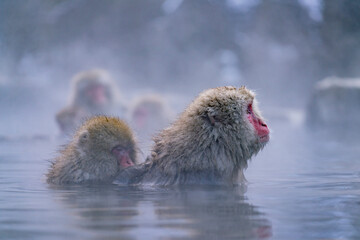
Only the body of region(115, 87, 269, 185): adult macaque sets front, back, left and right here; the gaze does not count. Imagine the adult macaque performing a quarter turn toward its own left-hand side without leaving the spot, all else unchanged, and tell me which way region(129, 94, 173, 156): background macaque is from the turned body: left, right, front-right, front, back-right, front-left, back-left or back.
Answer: front

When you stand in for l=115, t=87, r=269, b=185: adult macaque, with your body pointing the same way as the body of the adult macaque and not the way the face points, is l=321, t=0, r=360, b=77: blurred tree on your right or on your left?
on your left

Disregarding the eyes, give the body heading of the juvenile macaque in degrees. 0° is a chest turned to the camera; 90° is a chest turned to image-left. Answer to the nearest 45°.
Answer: approximately 270°

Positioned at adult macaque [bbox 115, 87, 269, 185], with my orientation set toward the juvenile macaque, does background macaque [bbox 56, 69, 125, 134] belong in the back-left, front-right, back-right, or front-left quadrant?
front-right

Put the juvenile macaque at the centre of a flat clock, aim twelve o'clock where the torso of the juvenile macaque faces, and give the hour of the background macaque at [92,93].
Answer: The background macaque is roughly at 9 o'clock from the juvenile macaque.

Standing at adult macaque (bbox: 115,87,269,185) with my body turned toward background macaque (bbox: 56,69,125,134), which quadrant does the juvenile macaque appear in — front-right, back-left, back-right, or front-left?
front-left

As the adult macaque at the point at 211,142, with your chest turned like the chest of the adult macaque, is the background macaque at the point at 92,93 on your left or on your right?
on your left

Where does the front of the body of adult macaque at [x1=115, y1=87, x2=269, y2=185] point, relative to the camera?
to the viewer's right

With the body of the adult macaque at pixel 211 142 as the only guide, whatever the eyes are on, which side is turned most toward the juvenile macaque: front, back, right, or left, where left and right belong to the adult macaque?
back

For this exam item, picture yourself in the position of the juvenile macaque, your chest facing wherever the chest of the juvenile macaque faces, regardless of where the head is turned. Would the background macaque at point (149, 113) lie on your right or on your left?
on your left

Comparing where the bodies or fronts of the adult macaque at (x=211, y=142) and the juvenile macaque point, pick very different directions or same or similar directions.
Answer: same or similar directions

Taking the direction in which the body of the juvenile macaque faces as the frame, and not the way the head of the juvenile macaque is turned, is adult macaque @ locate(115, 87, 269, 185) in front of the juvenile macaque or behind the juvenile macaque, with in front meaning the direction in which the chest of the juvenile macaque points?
in front

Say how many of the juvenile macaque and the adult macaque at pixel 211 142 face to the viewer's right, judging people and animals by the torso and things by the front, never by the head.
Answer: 2
